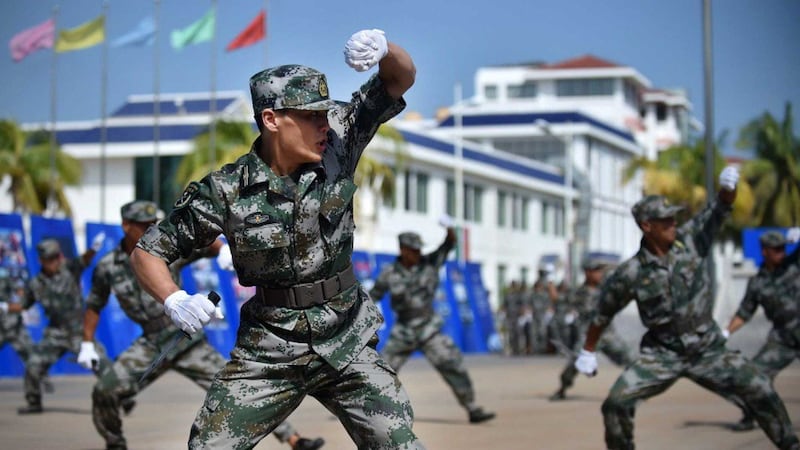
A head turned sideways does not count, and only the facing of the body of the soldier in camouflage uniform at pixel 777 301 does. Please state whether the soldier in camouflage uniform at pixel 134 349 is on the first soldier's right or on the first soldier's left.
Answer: on the first soldier's right

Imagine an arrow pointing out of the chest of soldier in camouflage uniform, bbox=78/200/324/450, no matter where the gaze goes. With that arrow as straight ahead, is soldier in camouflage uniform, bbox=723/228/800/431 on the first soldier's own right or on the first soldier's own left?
on the first soldier's own left

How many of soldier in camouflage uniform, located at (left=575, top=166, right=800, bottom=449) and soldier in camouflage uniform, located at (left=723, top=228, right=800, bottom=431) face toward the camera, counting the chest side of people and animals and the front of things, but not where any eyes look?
2

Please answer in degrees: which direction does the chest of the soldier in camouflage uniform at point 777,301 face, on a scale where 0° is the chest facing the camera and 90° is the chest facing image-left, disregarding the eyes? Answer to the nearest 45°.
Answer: approximately 0°
